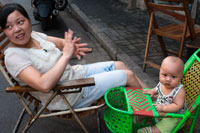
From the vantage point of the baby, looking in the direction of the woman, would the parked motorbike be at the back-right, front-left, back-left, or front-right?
front-right

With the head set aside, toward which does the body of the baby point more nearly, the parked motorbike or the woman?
the woman

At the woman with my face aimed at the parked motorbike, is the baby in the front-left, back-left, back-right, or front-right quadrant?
back-right

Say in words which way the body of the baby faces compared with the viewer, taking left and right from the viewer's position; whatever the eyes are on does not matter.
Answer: facing the viewer and to the left of the viewer

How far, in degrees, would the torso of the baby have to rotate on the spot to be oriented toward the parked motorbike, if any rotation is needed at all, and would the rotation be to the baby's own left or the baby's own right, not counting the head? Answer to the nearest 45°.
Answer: approximately 90° to the baby's own right

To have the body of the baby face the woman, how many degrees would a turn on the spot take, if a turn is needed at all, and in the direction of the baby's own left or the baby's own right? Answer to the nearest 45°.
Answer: approximately 45° to the baby's own right
